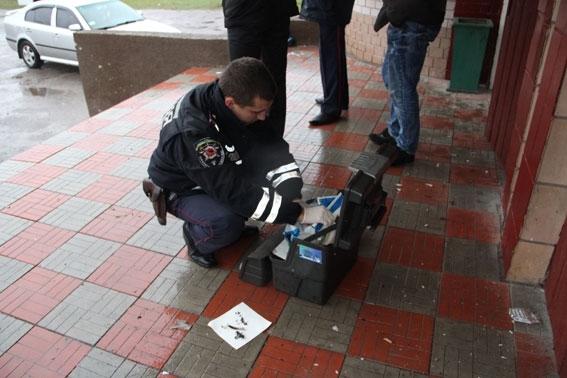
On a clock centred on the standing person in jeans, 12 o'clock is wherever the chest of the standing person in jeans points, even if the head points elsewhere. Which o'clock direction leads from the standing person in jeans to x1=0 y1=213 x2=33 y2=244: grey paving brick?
The grey paving brick is roughly at 11 o'clock from the standing person in jeans.

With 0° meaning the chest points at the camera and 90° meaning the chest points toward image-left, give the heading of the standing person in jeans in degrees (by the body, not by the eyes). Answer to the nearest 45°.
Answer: approximately 90°

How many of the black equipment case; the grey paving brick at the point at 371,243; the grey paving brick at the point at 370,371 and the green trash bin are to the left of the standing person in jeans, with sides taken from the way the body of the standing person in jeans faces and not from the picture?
3

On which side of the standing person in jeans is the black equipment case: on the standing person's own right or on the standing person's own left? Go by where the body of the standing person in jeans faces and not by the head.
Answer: on the standing person's own left

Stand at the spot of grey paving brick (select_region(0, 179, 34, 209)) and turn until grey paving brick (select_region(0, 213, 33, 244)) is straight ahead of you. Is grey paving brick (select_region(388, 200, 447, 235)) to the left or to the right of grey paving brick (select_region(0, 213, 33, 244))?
left
